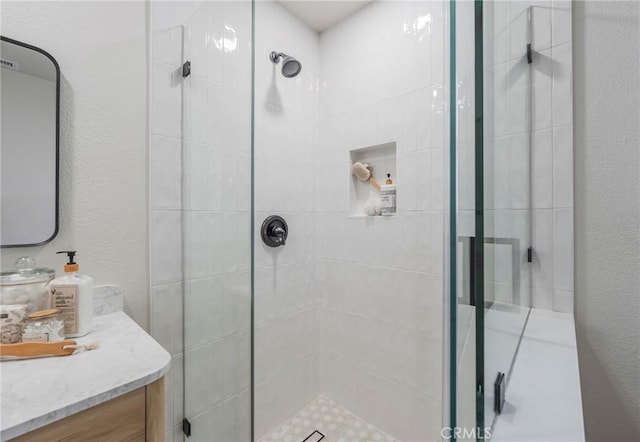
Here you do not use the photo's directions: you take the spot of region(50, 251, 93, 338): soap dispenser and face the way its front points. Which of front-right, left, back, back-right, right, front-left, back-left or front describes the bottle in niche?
back-left

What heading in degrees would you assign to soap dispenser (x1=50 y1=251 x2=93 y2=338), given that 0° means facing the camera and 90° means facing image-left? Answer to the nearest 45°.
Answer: approximately 45°

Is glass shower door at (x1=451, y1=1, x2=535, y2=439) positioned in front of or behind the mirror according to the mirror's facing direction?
in front

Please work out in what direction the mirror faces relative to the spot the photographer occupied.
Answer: facing the viewer and to the right of the viewer

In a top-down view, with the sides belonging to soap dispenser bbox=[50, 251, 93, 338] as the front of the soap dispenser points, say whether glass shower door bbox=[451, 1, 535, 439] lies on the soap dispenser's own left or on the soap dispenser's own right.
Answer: on the soap dispenser's own left

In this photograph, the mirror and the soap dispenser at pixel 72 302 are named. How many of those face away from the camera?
0
